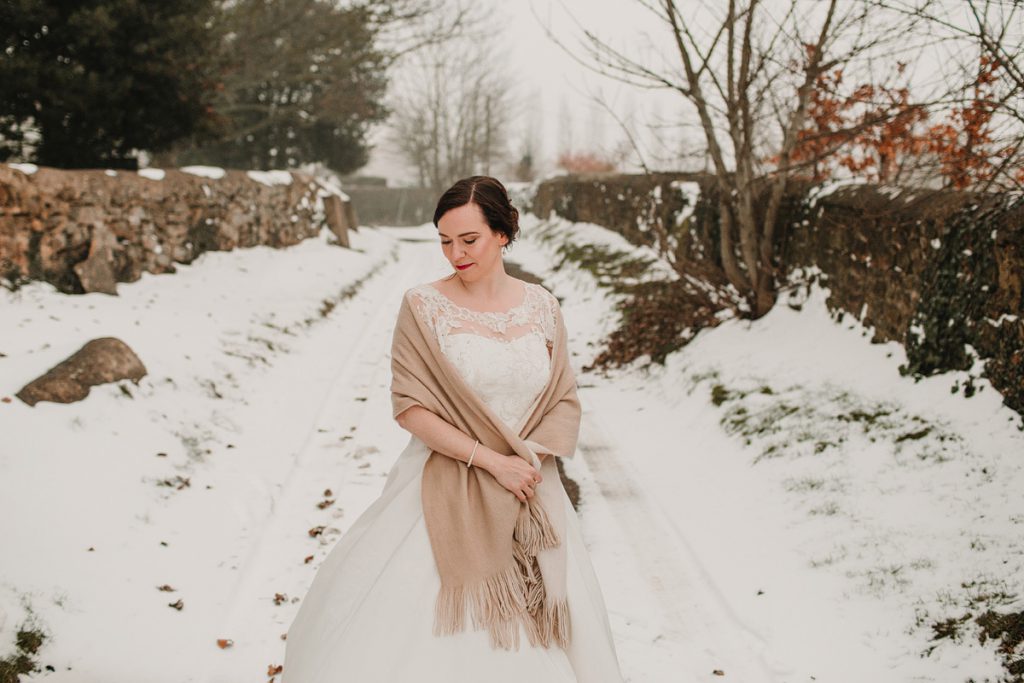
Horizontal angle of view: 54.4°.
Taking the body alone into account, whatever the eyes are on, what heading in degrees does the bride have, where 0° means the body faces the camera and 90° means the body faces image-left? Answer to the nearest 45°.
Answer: approximately 0°

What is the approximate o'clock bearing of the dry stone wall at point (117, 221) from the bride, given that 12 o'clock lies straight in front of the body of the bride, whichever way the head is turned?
The dry stone wall is roughly at 5 o'clock from the bride.

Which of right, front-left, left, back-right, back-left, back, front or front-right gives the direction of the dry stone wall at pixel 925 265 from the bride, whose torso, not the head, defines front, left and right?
back-left
